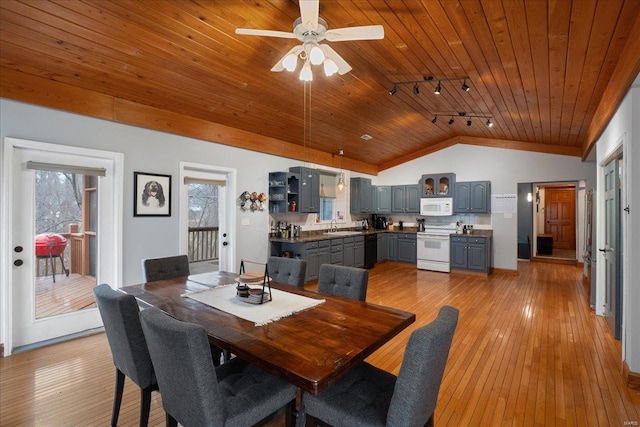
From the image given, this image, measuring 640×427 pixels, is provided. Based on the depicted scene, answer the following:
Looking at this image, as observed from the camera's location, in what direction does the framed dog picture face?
facing the viewer and to the right of the viewer

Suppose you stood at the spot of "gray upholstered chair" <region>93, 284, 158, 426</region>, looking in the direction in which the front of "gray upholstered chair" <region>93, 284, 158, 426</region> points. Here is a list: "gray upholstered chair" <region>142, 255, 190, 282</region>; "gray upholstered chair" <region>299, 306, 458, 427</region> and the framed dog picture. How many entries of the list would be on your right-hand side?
1

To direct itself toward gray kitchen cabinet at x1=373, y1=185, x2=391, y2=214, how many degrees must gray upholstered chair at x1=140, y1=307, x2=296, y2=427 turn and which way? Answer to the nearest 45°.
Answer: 0° — it already faces it

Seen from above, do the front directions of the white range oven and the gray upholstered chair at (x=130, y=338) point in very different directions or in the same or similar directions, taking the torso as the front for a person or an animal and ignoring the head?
very different directions

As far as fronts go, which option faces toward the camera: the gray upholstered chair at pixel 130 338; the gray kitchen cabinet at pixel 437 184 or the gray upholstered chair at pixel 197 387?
the gray kitchen cabinet

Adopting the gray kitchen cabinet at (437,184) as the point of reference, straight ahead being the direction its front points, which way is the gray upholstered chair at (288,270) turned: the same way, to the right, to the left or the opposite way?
the same way

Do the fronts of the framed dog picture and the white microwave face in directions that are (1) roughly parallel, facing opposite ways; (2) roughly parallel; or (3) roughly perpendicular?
roughly perpendicular

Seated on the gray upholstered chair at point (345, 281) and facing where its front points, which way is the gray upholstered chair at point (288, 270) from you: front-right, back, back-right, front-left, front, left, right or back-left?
right

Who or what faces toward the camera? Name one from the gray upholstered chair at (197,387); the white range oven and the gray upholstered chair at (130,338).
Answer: the white range oven

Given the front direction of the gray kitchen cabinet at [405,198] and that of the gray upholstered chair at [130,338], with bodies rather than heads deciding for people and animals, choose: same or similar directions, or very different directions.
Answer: very different directions

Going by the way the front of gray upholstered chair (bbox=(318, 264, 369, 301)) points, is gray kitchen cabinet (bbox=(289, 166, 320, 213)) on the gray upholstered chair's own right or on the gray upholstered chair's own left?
on the gray upholstered chair's own right

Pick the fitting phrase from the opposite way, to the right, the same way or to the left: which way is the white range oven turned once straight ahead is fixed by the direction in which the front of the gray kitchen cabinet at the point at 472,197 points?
the same way

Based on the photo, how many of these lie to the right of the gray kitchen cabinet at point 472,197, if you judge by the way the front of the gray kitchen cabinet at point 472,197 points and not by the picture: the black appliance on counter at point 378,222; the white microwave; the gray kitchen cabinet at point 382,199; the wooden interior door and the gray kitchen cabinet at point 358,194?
4

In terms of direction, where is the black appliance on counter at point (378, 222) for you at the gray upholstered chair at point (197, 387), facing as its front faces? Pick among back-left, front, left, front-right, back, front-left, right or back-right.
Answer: front

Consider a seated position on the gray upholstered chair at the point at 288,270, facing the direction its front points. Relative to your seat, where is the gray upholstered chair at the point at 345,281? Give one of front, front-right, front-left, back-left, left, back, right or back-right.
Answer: left

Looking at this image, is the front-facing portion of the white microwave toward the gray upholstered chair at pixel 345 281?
yes

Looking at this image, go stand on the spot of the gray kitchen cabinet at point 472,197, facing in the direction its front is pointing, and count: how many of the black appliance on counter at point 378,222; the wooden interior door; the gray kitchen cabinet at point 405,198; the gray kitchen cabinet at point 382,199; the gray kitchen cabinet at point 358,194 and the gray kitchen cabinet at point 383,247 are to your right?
5

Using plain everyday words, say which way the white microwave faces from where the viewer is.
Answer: facing the viewer

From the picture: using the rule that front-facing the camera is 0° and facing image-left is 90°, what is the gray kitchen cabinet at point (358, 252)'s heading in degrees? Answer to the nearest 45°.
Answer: approximately 315°

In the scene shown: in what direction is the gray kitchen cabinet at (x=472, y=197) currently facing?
toward the camera

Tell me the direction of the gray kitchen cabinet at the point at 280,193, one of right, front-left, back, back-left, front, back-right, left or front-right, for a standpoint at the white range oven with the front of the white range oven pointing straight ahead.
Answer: front-right
